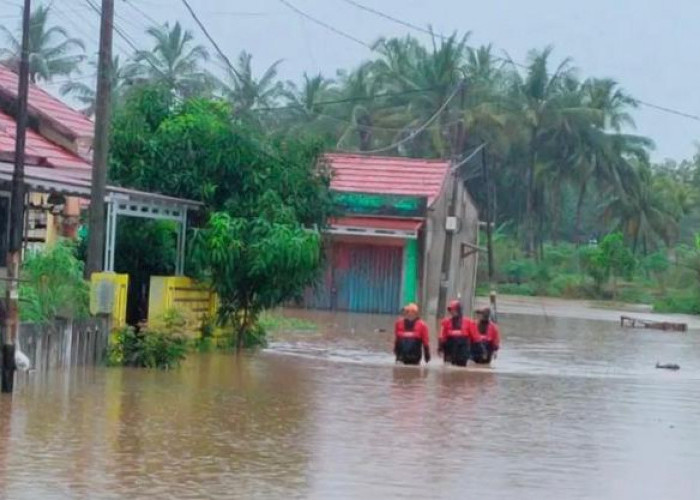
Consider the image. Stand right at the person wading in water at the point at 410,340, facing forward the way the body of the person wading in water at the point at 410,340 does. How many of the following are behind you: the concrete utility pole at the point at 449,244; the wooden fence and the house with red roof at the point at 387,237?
2

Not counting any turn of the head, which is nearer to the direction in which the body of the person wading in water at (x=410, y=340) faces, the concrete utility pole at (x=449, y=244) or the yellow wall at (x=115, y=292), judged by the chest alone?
the yellow wall

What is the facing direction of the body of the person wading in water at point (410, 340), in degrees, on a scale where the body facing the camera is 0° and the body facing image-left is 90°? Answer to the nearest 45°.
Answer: approximately 0°

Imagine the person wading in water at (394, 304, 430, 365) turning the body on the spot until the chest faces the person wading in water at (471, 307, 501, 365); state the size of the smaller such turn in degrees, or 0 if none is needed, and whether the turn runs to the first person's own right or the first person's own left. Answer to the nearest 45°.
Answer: approximately 135° to the first person's own left

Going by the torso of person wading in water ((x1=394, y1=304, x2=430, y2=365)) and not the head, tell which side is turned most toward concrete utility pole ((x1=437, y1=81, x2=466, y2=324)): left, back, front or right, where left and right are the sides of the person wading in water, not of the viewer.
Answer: back

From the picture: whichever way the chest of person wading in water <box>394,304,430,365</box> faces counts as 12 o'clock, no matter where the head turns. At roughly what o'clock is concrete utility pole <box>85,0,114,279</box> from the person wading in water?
The concrete utility pole is roughly at 2 o'clock from the person wading in water.
